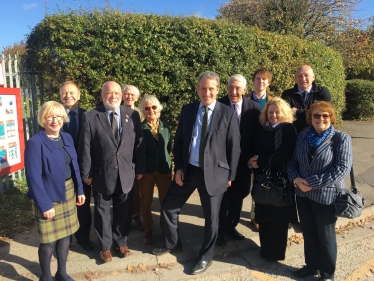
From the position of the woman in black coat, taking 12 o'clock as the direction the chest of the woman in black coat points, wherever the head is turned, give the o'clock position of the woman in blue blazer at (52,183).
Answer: The woman in blue blazer is roughly at 2 o'clock from the woman in black coat.

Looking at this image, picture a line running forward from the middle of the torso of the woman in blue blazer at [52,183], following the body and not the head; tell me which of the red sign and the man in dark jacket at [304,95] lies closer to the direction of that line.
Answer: the man in dark jacket

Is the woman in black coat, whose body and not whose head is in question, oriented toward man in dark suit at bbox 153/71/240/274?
no

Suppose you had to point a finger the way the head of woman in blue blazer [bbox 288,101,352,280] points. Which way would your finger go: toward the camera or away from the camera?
toward the camera

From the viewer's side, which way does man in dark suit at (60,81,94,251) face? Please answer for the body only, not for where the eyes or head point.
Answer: toward the camera

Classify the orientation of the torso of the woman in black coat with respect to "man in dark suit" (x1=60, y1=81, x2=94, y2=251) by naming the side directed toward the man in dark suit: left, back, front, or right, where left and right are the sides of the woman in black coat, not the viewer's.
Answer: right

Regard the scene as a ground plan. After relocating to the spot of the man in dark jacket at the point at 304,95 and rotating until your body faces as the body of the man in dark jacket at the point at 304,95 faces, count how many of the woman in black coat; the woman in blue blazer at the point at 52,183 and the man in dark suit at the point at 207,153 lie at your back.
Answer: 0

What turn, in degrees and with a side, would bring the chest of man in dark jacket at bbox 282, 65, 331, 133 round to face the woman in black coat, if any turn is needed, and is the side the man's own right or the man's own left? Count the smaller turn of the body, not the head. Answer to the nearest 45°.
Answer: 0° — they already face them

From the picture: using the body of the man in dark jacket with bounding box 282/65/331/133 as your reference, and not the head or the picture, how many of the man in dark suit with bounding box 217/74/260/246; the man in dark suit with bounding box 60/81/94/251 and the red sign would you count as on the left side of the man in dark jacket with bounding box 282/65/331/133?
0

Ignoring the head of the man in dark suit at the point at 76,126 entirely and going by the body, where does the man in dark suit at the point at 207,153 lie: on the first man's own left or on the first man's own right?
on the first man's own left

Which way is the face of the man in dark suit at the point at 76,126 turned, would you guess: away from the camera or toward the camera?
toward the camera

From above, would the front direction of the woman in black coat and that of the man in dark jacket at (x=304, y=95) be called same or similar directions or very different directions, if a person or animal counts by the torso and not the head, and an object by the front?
same or similar directions

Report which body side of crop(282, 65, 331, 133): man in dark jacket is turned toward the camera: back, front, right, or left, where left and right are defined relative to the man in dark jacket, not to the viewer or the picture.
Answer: front

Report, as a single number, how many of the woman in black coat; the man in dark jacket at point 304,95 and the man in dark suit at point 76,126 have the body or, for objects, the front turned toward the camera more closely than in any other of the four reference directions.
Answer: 3

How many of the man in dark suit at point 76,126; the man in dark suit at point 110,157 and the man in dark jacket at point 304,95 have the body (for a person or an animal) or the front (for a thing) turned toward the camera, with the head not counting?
3

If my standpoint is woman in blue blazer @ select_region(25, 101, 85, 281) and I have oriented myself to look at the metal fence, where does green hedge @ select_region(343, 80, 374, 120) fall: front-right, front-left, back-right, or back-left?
front-right

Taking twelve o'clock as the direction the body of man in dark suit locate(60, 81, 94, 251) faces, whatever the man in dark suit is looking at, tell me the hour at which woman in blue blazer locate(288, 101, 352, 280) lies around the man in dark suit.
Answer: The woman in blue blazer is roughly at 10 o'clock from the man in dark suit.
